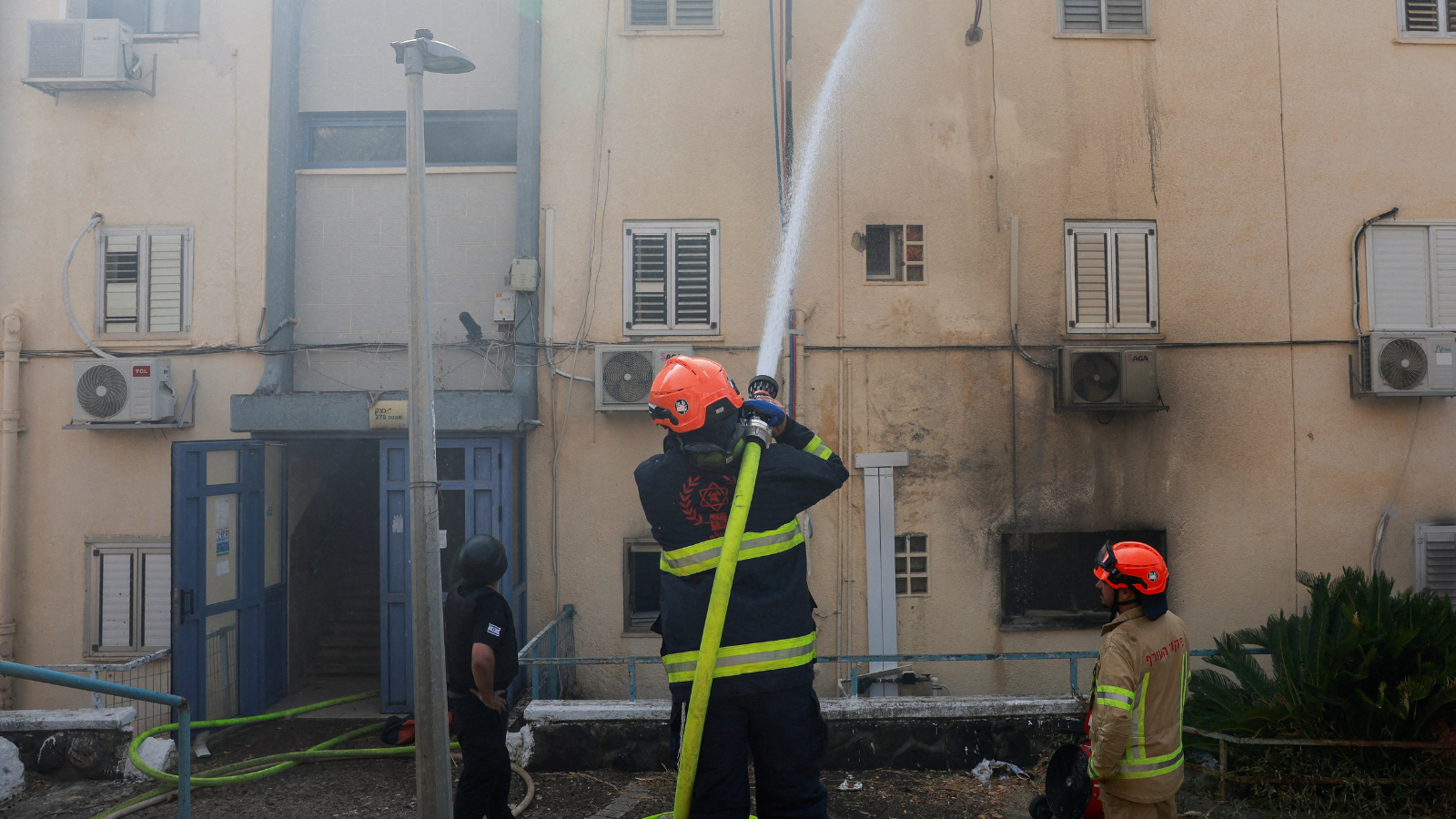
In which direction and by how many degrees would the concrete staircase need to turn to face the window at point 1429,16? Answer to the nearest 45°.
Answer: approximately 45° to its left

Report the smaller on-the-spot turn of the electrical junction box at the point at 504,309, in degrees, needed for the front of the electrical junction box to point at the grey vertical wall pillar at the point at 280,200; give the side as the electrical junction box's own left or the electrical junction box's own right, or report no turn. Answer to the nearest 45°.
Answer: approximately 90° to the electrical junction box's own right

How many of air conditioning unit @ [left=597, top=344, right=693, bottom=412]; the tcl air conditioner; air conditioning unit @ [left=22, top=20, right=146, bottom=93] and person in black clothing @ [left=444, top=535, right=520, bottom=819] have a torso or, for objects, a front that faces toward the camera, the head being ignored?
3

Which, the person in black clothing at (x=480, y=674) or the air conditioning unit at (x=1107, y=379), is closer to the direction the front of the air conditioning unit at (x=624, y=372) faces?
the person in black clothing

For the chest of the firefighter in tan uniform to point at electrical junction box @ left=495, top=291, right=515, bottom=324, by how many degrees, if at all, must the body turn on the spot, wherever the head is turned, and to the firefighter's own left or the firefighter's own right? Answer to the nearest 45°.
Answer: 0° — they already face it

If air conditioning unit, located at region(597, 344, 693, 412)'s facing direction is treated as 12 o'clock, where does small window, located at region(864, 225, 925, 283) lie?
The small window is roughly at 9 o'clock from the air conditioning unit.

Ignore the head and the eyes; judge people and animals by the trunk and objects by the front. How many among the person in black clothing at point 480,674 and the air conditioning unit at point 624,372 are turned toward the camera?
1

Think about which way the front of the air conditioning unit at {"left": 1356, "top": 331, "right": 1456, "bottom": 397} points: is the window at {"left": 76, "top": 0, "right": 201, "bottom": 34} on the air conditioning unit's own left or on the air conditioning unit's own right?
on the air conditioning unit's own right

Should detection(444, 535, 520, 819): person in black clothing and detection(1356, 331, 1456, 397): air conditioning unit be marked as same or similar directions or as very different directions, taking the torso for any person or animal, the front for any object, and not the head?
very different directions

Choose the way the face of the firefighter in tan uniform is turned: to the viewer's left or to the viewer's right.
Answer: to the viewer's left

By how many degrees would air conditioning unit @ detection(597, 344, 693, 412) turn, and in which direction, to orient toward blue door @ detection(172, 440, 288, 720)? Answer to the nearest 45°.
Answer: approximately 90° to its right
